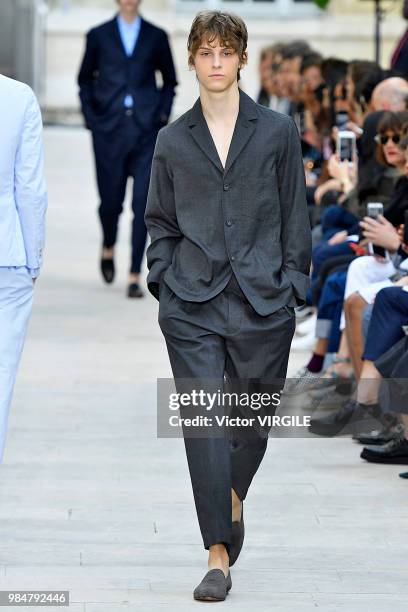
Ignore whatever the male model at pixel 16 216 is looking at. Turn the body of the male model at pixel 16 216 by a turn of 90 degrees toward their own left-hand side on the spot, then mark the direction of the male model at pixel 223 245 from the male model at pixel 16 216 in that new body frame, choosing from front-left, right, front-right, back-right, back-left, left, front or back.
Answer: back-left

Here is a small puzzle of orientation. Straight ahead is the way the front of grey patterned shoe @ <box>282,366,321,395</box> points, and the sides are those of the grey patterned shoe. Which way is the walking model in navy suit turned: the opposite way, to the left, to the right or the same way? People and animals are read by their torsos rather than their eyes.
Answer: to the left

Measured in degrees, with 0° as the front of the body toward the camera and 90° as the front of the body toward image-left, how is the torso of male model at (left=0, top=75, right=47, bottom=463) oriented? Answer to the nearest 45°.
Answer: approximately 180°

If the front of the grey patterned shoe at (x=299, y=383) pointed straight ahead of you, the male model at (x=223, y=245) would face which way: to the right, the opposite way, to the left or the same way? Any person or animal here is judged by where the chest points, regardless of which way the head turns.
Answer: to the left

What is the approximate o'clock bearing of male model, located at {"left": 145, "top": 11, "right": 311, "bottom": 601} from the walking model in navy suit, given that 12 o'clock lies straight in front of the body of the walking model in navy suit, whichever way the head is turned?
The male model is roughly at 12 o'clock from the walking model in navy suit.

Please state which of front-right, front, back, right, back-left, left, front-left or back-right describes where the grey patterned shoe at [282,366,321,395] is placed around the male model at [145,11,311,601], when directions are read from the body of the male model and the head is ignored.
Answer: back

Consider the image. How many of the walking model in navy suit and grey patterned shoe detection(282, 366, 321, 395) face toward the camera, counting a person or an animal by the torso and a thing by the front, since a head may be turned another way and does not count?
1

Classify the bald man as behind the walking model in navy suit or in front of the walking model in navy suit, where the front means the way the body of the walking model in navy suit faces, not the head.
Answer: in front

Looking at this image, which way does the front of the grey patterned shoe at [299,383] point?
to the viewer's left

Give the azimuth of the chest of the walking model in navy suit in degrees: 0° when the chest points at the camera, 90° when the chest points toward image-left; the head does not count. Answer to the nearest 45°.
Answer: approximately 0°
